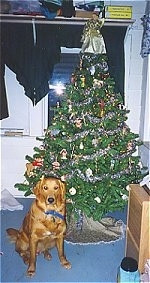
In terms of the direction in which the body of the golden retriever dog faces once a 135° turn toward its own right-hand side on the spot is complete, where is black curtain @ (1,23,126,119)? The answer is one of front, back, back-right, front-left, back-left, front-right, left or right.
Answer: right

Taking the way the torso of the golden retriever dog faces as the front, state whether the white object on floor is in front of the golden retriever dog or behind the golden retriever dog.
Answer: behind

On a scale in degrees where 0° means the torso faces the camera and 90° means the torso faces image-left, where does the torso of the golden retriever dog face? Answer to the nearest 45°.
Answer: approximately 315°

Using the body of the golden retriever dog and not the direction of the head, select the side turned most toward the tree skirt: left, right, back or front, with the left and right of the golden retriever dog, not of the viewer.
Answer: left

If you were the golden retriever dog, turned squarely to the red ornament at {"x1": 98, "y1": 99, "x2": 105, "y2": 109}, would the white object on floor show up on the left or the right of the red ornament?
left

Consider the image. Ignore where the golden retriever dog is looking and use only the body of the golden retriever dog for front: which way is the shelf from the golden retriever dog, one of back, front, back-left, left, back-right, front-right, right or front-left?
back-left
